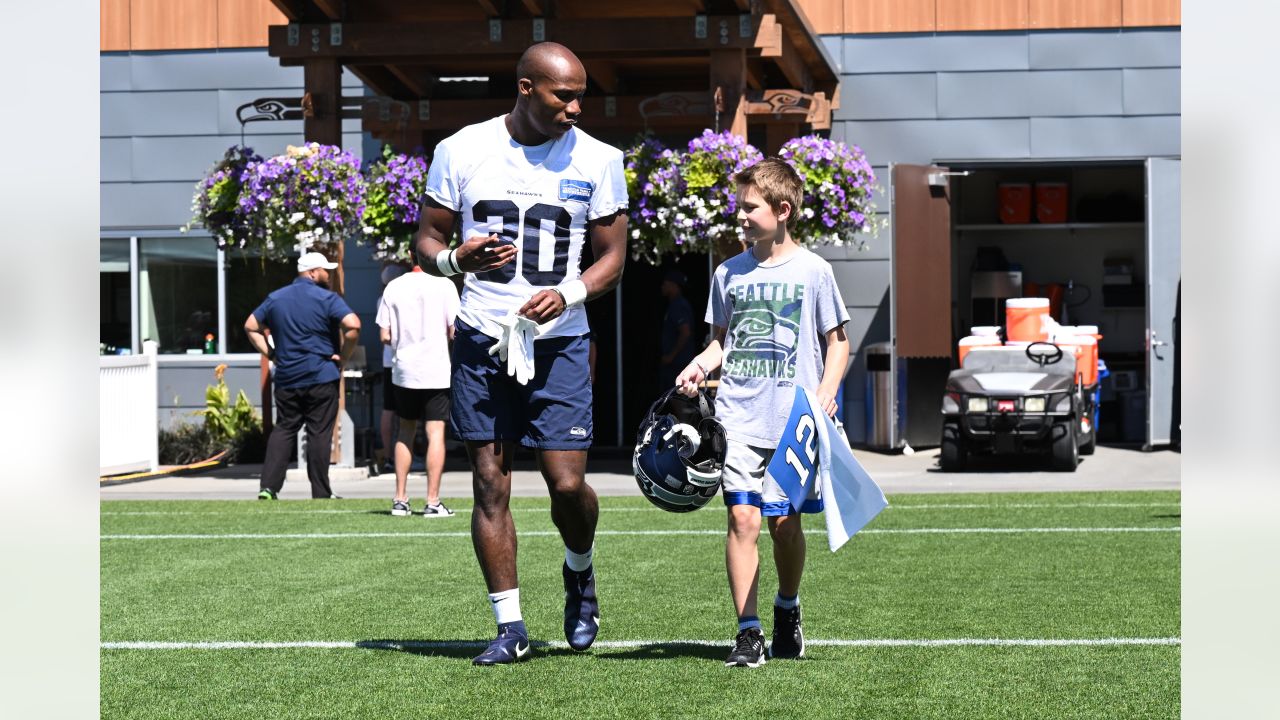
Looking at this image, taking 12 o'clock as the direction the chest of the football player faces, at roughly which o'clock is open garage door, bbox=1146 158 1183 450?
The open garage door is roughly at 7 o'clock from the football player.

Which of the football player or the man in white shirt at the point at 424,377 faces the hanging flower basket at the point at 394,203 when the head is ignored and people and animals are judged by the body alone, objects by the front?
the man in white shirt

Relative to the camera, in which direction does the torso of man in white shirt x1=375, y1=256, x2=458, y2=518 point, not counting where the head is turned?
away from the camera

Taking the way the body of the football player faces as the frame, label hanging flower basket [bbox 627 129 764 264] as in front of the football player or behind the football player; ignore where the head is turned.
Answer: behind

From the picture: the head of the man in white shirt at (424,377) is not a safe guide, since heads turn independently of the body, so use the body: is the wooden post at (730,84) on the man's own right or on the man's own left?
on the man's own right

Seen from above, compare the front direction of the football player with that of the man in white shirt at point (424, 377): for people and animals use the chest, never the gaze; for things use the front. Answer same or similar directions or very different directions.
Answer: very different directions

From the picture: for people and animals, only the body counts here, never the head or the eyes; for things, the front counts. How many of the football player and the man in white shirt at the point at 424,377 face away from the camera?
1

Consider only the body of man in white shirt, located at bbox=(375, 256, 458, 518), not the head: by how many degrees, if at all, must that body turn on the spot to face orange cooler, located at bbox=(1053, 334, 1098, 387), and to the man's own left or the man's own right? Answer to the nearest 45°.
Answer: approximately 45° to the man's own right

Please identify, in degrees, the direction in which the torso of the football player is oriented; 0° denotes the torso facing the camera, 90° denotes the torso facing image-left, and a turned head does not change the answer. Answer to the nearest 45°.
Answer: approximately 0°

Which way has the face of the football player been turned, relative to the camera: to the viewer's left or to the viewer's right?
to the viewer's right

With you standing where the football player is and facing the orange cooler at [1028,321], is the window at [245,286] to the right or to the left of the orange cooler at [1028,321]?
left
